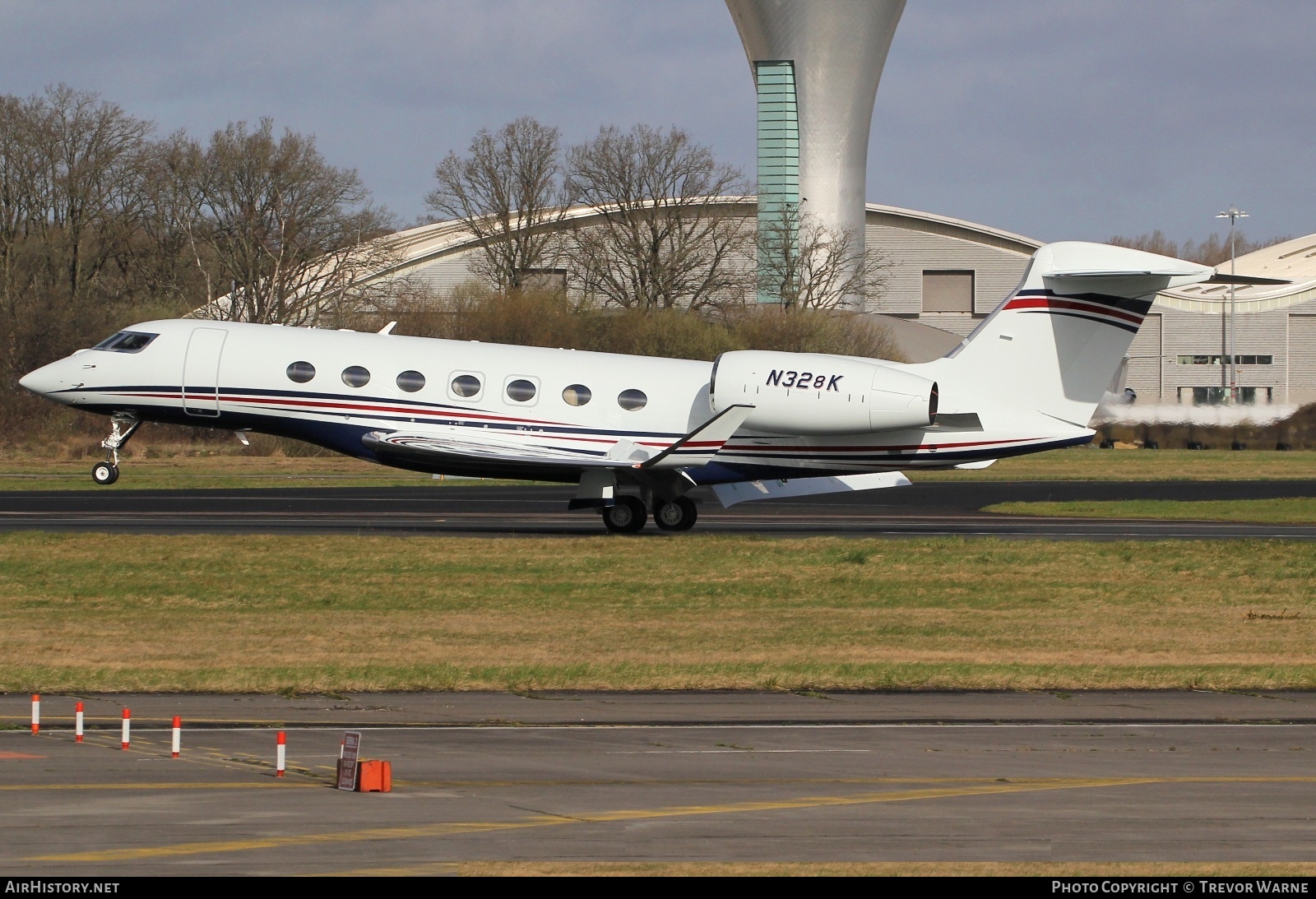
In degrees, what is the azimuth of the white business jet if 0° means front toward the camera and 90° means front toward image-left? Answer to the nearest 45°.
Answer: approximately 90°
